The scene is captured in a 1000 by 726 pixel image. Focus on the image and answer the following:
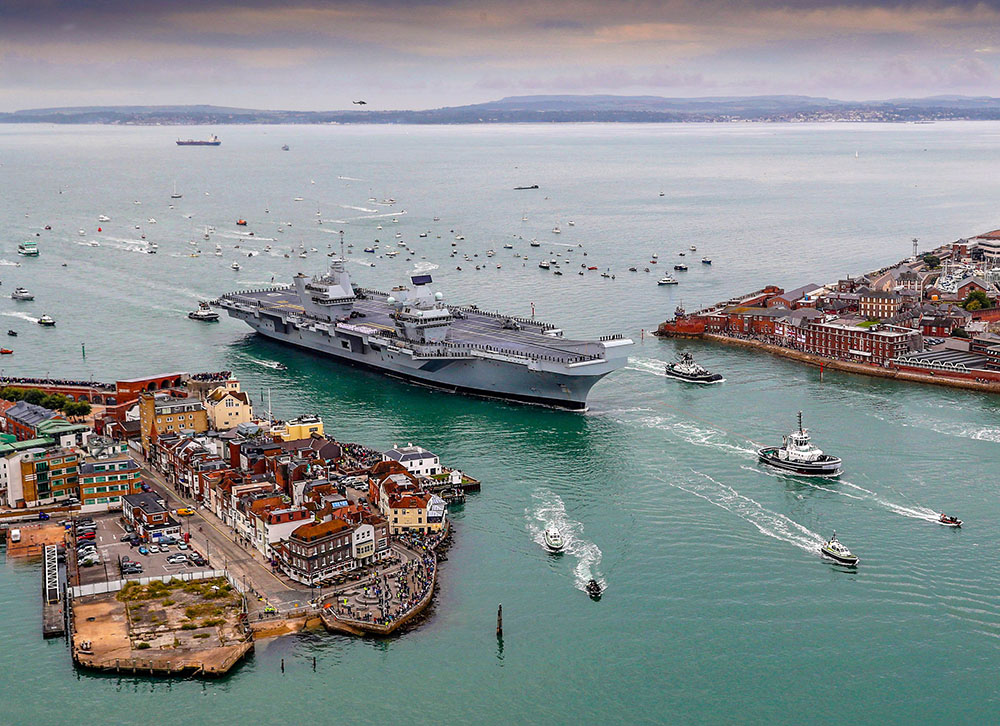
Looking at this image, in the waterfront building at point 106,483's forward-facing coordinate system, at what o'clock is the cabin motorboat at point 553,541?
The cabin motorboat is roughly at 10 o'clock from the waterfront building.

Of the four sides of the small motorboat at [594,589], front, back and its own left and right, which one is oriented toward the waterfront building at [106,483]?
right

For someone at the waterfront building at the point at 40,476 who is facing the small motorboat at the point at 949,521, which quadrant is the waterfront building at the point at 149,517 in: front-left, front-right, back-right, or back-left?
front-right

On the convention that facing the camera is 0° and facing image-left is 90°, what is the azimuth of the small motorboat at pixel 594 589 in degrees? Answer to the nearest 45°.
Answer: approximately 0°

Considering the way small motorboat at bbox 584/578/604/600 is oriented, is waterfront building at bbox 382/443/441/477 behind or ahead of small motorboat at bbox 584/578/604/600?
behind

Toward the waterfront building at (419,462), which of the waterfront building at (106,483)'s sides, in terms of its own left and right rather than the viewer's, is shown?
left

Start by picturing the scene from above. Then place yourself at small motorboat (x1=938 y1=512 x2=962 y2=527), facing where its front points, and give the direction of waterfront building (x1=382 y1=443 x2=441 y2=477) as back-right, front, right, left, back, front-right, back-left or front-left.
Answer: back-right

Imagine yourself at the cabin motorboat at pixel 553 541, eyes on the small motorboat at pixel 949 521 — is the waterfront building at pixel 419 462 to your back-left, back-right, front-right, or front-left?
back-left

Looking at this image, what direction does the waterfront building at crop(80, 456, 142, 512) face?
toward the camera

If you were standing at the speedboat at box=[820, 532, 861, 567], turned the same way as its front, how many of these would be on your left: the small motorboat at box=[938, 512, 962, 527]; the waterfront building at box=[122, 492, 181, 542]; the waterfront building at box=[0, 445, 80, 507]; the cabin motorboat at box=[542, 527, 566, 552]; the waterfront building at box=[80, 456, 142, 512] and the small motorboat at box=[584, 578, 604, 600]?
1

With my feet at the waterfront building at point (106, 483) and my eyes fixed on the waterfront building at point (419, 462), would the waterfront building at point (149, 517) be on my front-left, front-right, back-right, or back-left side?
front-right

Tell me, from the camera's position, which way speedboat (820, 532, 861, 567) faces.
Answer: facing the viewer and to the right of the viewer
